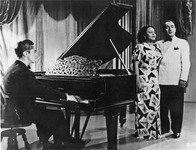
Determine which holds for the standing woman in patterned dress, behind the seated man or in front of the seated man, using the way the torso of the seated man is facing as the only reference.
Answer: in front

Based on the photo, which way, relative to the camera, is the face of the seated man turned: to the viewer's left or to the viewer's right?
to the viewer's right

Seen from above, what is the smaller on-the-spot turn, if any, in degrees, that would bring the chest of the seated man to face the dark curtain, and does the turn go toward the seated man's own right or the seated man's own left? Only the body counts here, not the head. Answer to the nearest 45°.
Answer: approximately 90° to the seated man's own left

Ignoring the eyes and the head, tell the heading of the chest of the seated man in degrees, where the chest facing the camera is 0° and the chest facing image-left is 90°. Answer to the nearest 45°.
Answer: approximately 270°
